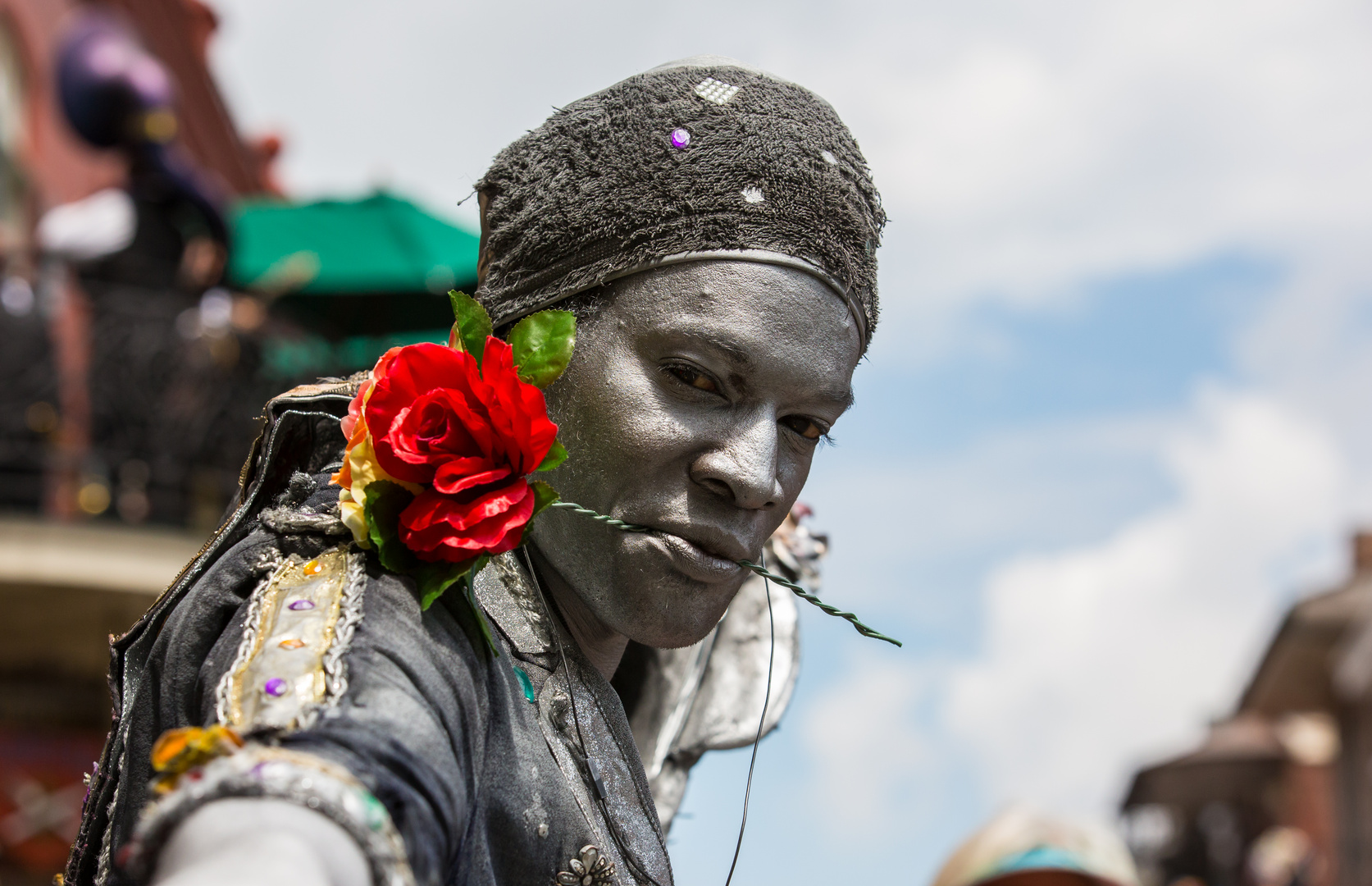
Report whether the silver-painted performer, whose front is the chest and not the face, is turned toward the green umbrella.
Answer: no
